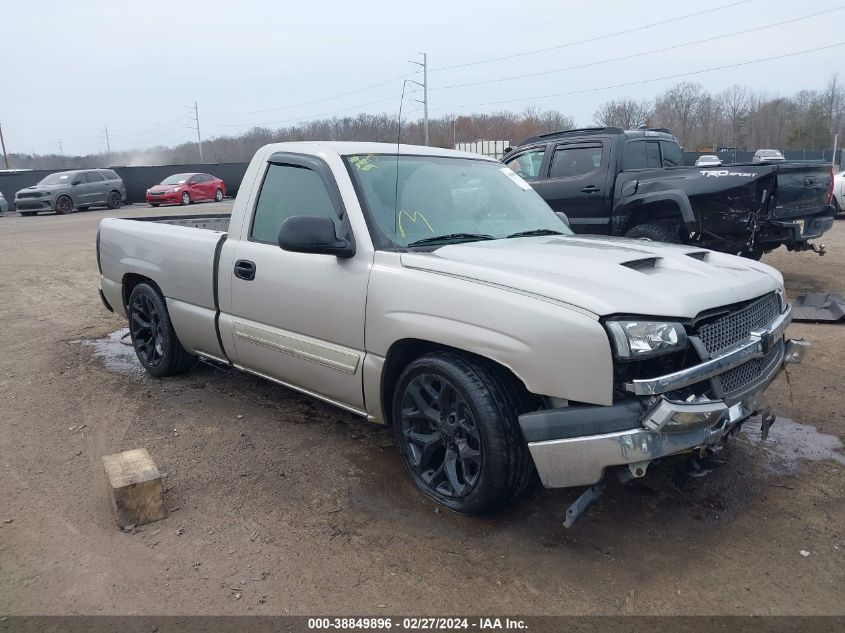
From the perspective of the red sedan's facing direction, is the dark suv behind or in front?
in front

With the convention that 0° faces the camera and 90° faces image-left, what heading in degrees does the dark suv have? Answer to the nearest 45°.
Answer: approximately 45°

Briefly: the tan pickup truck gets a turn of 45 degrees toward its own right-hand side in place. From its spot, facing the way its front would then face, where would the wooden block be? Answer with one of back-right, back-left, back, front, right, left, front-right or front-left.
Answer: right

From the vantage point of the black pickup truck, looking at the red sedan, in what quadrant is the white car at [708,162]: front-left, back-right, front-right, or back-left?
front-right

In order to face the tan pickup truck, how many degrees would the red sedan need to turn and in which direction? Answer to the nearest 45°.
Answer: approximately 45° to its left

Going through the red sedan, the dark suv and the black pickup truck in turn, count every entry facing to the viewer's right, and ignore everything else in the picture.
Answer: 0

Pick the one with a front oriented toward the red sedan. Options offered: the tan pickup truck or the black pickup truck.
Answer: the black pickup truck

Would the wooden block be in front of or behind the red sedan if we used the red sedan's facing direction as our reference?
in front

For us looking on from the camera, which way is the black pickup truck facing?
facing away from the viewer and to the left of the viewer

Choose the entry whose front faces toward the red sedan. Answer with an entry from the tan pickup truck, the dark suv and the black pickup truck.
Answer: the black pickup truck

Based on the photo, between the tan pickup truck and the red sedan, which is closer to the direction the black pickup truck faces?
the red sedan

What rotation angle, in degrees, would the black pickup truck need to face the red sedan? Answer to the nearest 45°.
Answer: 0° — it already faces it

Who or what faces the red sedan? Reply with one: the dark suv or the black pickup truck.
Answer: the black pickup truck

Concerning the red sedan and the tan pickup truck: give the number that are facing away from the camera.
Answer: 0

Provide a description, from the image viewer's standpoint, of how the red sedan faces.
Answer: facing the viewer and to the left of the viewer

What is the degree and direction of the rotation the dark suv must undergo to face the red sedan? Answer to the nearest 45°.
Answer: approximately 135° to its left

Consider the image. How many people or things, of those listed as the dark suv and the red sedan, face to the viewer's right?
0

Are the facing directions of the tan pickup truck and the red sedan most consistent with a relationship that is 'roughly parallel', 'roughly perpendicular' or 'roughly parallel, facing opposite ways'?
roughly perpendicular

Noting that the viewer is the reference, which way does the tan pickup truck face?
facing the viewer and to the right of the viewer

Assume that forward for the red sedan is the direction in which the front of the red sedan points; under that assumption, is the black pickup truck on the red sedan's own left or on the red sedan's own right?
on the red sedan's own left
